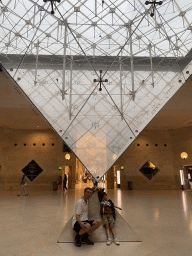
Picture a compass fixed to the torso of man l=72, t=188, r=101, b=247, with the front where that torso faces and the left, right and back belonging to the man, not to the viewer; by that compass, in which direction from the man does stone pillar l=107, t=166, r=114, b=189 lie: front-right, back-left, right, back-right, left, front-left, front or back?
back-left

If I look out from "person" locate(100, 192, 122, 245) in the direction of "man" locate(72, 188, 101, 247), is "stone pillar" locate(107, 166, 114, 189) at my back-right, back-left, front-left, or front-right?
back-right

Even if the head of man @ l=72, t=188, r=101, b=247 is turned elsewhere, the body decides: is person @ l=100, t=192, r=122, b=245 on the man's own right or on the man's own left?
on the man's own left

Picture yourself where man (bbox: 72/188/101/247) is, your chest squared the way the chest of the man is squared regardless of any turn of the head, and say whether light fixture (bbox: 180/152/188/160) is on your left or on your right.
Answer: on your left

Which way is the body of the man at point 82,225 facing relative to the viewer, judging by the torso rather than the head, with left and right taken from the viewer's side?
facing the viewer and to the right of the viewer
